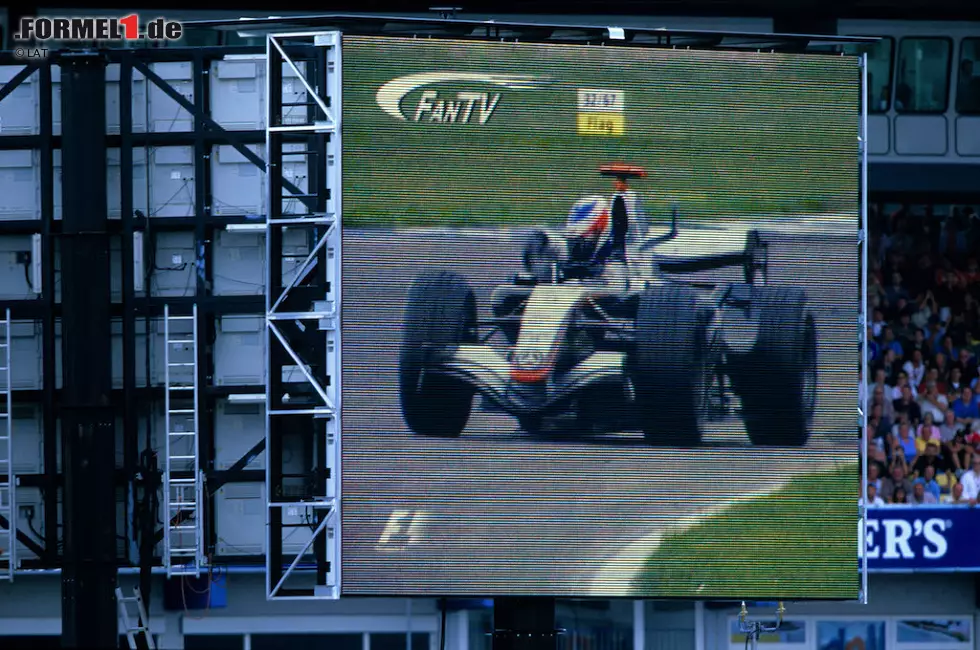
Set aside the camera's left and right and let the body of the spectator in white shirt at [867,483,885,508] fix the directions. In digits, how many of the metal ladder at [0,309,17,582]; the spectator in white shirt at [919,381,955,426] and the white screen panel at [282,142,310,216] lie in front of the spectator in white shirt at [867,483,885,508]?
2

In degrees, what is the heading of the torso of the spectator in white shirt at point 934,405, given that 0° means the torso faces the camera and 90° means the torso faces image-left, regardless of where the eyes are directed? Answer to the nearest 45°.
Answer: approximately 45°

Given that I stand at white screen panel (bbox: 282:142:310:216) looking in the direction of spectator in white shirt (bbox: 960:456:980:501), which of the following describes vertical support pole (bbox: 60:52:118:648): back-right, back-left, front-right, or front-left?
back-left

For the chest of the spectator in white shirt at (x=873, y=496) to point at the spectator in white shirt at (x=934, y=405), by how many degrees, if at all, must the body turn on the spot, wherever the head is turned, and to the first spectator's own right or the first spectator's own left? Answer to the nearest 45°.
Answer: approximately 180°

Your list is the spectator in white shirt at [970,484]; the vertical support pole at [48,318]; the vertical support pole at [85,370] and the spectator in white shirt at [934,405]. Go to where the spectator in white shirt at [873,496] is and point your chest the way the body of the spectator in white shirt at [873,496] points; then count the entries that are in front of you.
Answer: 2
